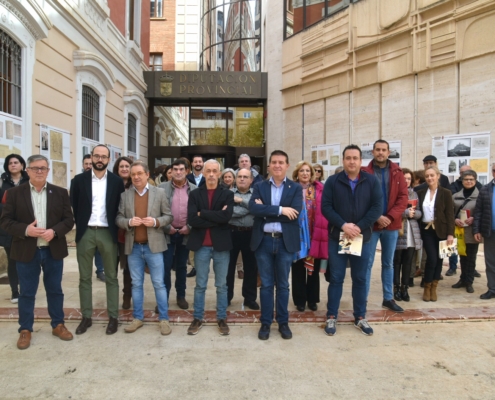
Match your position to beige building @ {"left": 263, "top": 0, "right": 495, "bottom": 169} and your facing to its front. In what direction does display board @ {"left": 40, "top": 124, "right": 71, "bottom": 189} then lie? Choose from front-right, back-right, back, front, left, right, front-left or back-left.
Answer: front

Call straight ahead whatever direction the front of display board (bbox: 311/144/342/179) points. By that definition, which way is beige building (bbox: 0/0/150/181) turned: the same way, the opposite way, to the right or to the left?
to the left

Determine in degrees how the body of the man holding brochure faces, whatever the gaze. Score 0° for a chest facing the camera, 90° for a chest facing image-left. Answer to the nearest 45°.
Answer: approximately 0°

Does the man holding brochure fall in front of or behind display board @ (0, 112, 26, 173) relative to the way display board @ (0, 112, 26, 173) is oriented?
in front

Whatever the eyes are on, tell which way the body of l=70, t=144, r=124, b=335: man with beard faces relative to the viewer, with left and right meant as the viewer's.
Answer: facing the viewer

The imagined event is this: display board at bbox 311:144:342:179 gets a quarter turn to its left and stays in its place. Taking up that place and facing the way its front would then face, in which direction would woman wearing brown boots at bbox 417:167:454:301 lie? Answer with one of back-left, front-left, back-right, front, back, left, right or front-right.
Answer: right

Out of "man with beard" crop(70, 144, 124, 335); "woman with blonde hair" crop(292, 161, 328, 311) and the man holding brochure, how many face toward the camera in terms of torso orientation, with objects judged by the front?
3

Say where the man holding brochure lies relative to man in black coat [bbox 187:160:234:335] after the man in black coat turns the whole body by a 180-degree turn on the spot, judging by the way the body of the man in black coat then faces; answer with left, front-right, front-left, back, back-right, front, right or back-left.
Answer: right

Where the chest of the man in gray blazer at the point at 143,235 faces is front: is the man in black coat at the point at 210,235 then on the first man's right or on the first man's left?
on the first man's left

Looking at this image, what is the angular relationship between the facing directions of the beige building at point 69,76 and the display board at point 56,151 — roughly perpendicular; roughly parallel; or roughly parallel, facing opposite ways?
roughly parallel

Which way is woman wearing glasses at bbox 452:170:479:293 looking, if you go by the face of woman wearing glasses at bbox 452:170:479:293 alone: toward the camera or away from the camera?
toward the camera

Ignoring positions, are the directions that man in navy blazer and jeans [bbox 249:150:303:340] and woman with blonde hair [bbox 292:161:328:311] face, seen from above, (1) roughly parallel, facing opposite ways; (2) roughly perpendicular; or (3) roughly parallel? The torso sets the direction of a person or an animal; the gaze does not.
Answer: roughly parallel

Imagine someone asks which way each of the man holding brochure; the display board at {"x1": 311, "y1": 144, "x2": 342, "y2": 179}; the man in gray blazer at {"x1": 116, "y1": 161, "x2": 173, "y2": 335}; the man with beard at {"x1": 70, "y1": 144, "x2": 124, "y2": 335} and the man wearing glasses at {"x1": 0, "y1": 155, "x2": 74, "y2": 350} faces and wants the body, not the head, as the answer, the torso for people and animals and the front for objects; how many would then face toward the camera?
5

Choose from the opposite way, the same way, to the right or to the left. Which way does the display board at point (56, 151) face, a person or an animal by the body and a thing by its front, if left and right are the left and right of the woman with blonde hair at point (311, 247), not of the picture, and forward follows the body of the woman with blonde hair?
to the left

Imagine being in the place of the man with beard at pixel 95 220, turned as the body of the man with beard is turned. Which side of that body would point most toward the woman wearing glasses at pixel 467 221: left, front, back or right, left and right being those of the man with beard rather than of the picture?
left

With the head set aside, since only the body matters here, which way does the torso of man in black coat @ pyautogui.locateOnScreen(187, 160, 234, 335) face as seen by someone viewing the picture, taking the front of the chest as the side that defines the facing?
toward the camera

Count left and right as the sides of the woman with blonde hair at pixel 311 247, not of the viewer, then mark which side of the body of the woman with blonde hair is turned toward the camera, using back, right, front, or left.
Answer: front
